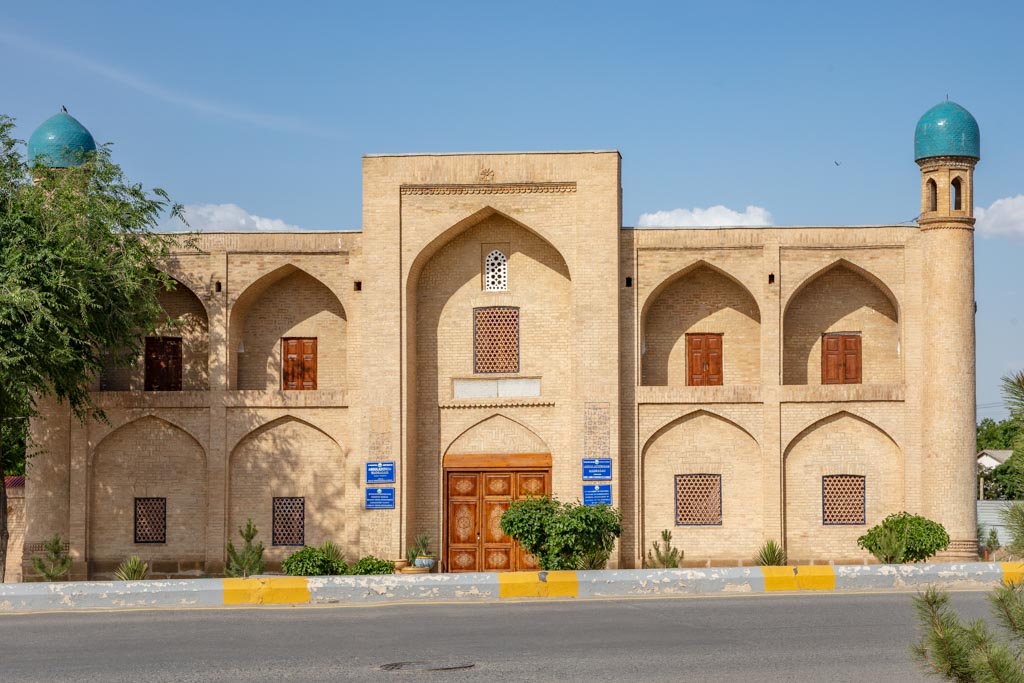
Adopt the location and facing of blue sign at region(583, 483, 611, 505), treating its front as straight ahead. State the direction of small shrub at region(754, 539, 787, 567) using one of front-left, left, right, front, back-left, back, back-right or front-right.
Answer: left

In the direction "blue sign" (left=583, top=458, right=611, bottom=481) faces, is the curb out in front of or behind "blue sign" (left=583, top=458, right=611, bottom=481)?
in front

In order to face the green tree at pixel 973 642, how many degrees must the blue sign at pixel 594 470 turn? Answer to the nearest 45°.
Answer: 0° — it already faces it

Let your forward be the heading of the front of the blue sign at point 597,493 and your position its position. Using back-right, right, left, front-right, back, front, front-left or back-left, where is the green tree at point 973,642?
front

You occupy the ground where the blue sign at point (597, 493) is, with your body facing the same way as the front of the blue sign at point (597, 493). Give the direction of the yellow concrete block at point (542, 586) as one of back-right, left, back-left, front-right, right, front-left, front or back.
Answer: front

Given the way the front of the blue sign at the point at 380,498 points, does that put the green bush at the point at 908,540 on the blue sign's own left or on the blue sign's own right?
on the blue sign's own left

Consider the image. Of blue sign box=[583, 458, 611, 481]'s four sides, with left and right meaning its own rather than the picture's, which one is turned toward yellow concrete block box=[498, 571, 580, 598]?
front

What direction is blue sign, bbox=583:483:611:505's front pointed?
toward the camera

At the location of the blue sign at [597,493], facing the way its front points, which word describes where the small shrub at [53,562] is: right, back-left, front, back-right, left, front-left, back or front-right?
right

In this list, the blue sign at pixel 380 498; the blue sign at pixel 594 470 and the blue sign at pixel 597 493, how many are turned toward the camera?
3

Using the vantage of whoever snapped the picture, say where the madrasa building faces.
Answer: facing the viewer

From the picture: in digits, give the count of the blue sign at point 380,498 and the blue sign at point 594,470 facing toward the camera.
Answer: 2

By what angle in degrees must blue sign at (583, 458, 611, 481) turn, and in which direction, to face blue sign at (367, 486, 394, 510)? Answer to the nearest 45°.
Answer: approximately 90° to its right
